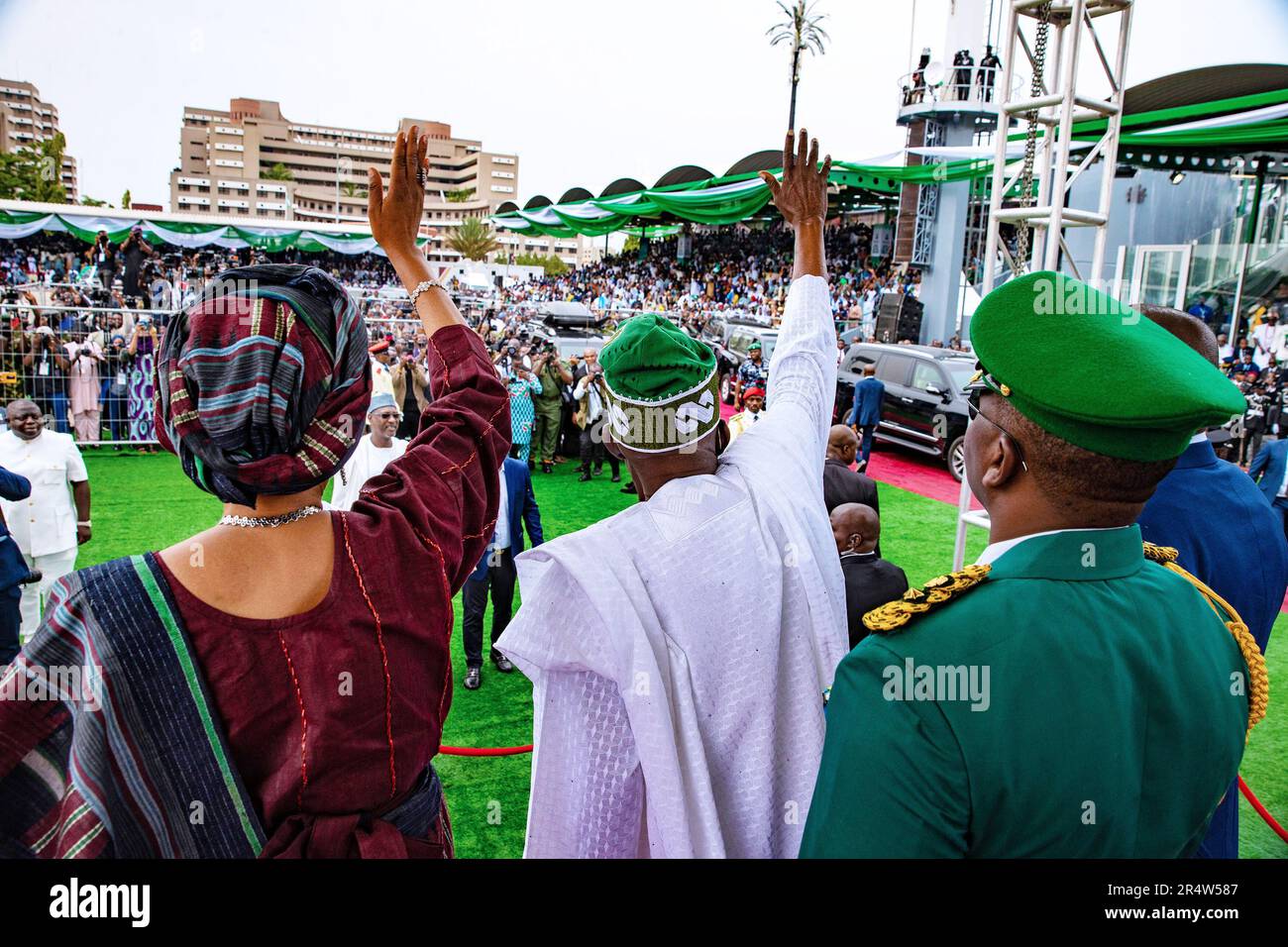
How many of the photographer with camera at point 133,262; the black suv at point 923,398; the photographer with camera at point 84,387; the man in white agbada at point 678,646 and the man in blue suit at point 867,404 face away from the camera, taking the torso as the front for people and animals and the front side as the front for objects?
2

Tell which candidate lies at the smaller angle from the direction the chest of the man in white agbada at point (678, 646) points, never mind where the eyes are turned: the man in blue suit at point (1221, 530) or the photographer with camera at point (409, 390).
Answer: the photographer with camera

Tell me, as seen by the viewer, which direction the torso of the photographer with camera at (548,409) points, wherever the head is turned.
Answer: toward the camera

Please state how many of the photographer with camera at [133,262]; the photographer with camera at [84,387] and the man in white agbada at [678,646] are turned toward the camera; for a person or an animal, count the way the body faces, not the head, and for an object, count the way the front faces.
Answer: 2

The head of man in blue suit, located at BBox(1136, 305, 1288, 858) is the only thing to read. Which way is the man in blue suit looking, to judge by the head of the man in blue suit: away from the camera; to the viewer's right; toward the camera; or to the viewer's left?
away from the camera

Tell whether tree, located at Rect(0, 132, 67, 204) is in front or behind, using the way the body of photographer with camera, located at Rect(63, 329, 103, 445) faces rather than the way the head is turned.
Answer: behind

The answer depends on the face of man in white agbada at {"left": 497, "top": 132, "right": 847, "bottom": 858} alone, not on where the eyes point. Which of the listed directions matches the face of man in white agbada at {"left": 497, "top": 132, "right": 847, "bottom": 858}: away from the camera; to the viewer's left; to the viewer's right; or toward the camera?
away from the camera

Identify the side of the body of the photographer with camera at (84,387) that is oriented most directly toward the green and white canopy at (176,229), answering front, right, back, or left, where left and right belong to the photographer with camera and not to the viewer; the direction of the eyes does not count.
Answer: back

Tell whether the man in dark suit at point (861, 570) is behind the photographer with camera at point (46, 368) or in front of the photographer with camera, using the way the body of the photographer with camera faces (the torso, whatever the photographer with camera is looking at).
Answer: in front

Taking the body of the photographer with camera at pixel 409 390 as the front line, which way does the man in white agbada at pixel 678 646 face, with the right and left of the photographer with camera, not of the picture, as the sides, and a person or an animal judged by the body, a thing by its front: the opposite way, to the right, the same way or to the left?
the opposite way

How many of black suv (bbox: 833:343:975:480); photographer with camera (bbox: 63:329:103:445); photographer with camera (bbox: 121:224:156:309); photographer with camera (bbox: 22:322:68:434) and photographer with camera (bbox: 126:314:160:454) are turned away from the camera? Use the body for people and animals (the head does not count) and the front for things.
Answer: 0

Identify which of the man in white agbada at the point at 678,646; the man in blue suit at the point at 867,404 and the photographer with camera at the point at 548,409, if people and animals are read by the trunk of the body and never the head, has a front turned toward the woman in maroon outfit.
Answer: the photographer with camera

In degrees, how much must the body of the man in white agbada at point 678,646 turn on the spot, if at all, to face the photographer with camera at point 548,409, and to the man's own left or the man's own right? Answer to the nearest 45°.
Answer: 0° — they already face them

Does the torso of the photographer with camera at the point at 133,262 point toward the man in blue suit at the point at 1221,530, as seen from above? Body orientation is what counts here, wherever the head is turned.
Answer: yes

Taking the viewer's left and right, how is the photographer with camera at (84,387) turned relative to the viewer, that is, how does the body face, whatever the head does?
facing the viewer

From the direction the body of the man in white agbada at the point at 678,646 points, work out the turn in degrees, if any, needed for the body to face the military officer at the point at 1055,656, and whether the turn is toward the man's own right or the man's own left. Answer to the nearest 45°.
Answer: approximately 135° to the man's own right

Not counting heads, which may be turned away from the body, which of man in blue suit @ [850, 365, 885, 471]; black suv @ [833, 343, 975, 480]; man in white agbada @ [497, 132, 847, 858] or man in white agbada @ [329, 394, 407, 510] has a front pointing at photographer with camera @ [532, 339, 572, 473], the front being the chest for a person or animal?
man in white agbada @ [497, 132, 847, 858]

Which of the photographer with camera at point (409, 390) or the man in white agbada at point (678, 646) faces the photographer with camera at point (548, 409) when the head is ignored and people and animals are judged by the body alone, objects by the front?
the man in white agbada

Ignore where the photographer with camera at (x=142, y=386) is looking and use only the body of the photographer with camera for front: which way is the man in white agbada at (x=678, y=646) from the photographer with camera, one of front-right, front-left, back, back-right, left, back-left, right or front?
front
